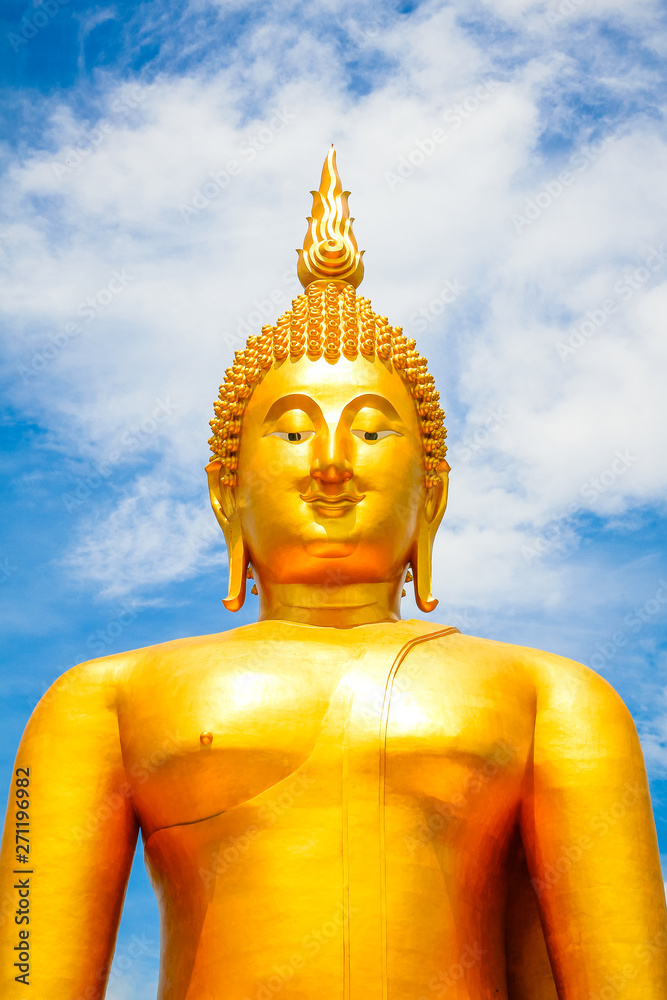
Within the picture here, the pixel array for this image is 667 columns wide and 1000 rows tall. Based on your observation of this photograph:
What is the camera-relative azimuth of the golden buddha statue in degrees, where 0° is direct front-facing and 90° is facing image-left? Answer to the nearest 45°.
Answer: approximately 0°
